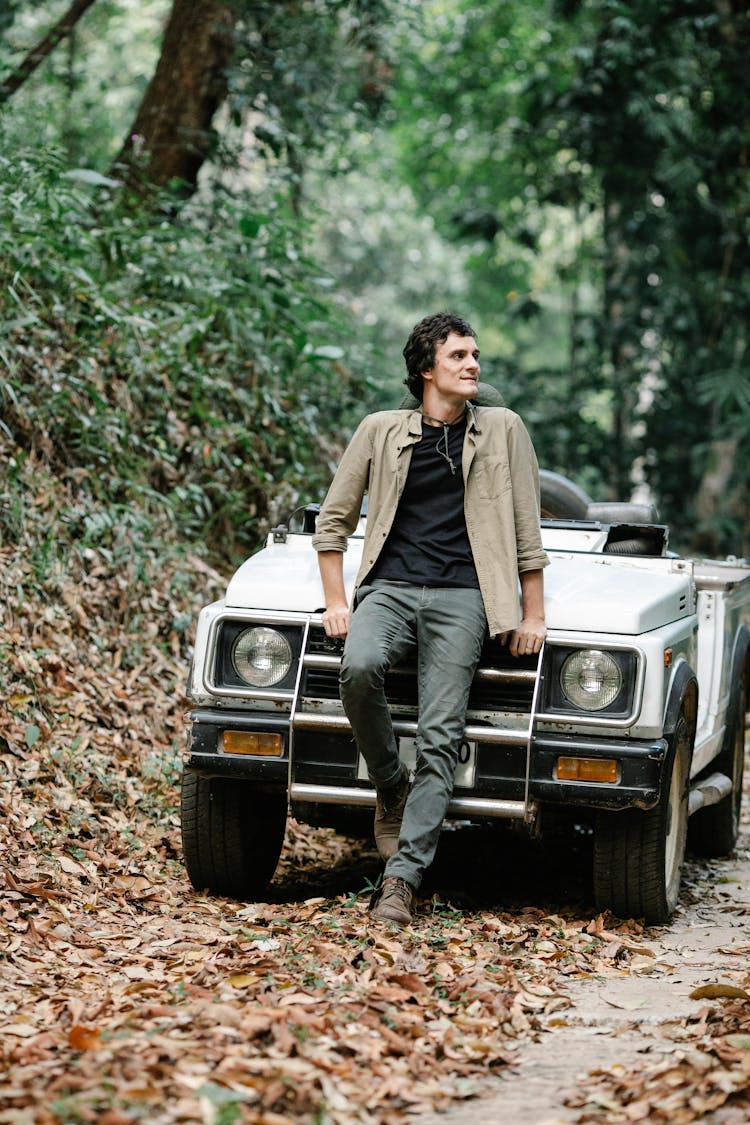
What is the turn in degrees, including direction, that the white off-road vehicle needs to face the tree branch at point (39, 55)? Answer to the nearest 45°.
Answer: approximately 135° to its right

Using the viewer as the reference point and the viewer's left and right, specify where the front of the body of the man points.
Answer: facing the viewer

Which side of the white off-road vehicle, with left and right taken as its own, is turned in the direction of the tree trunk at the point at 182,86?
back

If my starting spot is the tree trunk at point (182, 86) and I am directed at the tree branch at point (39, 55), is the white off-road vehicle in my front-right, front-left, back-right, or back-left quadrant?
back-left

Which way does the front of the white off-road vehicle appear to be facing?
toward the camera

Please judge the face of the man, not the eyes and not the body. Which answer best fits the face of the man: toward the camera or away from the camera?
toward the camera

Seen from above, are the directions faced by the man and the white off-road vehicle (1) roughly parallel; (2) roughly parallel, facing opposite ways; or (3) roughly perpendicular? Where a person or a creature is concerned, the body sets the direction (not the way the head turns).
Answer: roughly parallel

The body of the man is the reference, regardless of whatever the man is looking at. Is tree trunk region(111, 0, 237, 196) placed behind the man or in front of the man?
behind

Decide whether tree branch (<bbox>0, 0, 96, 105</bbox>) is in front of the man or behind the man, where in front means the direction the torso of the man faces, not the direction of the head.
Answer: behind

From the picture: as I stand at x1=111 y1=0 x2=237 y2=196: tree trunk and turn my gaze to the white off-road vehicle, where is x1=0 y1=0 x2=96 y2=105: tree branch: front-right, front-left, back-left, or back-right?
back-right
